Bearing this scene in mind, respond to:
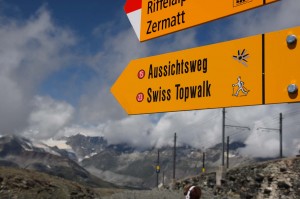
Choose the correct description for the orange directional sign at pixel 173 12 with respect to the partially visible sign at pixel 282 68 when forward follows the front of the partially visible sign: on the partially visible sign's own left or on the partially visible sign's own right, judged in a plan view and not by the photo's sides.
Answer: on the partially visible sign's own right

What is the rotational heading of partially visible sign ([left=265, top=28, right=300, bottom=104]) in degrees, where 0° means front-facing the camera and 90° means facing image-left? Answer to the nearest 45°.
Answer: approximately 0°
